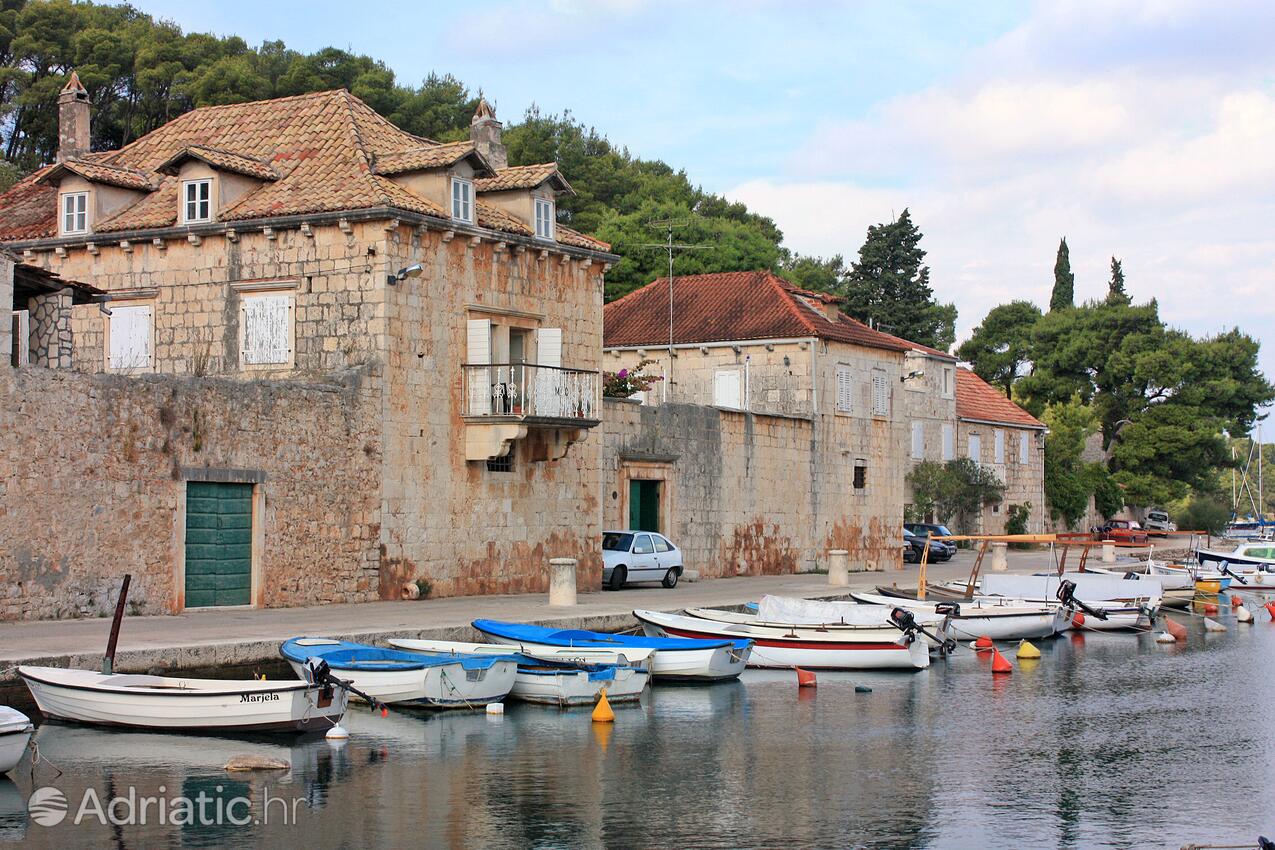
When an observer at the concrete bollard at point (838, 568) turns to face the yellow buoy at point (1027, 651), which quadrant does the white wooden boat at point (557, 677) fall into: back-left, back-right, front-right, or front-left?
front-right

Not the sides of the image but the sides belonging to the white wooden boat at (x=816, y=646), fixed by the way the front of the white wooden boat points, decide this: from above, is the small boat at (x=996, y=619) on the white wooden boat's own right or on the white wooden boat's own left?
on the white wooden boat's own right

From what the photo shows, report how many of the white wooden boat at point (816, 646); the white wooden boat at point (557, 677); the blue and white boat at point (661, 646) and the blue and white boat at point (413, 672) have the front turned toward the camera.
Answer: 0

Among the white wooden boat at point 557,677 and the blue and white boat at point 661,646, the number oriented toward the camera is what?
0

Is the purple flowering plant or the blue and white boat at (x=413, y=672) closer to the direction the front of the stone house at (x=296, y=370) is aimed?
the blue and white boat

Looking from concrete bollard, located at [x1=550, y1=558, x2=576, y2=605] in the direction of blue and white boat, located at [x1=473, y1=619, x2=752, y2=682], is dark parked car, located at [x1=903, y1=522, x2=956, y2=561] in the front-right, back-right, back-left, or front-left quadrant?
back-left

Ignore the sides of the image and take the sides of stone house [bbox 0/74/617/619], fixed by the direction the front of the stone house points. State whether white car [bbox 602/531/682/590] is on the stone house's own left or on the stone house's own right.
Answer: on the stone house's own left

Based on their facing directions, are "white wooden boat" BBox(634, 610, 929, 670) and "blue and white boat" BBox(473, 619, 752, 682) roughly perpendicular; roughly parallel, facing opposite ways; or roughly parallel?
roughly parallel

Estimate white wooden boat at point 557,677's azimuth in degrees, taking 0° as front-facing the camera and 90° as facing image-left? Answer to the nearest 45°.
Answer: approximately 135°

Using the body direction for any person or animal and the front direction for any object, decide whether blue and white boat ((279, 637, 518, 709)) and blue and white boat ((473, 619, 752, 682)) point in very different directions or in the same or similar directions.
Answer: same or similar directions

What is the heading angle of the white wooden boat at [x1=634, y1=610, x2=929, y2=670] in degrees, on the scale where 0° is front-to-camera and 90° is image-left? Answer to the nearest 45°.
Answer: approximately 135°

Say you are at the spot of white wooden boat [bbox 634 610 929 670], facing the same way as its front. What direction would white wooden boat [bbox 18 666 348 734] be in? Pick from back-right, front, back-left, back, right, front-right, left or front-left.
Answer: left

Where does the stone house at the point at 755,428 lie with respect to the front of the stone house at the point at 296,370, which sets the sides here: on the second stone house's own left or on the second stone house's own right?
on the second stone house's own left

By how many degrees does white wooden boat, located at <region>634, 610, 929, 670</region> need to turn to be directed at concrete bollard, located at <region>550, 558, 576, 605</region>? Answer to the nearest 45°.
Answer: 0° — it already faces it

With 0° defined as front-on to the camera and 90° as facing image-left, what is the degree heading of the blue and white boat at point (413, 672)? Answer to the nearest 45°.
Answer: approximately 135°
